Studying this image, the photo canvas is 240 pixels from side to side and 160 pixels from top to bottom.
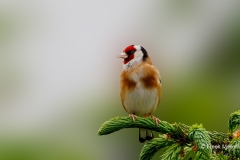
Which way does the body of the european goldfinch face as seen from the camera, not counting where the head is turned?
toward the camera
